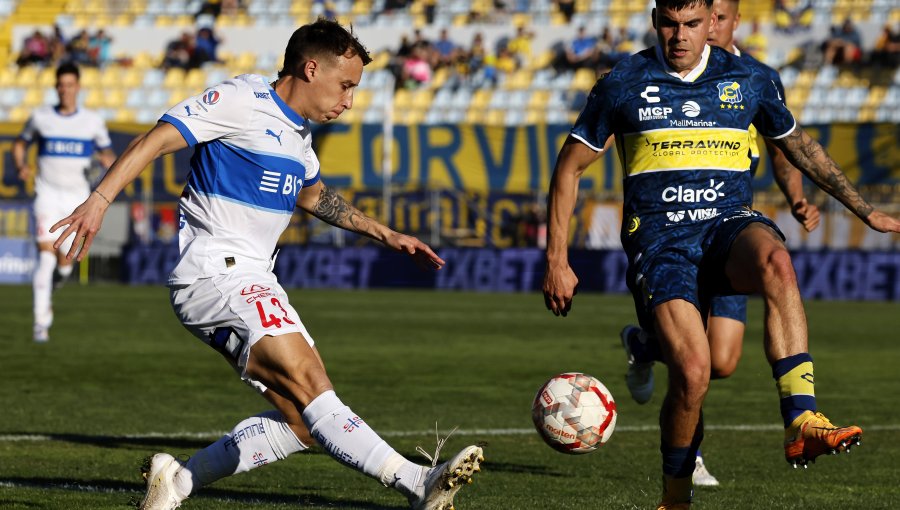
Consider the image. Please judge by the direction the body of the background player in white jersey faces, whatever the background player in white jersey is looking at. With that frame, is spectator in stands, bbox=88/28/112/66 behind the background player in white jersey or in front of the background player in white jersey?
behind

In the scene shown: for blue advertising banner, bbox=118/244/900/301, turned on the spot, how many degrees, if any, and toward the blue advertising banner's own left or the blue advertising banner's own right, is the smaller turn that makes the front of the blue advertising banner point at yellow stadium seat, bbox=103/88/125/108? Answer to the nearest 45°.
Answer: approximately 135° to the blue advertising banner's own right

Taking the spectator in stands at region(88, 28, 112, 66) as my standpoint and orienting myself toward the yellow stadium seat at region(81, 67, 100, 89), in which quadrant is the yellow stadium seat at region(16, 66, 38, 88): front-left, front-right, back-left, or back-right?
front-right

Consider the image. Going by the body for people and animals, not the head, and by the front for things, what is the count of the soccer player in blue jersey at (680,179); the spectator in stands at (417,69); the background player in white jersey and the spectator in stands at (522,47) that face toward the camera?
4

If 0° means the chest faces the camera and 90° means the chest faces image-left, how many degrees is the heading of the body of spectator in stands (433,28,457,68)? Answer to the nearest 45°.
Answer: approximately 0°

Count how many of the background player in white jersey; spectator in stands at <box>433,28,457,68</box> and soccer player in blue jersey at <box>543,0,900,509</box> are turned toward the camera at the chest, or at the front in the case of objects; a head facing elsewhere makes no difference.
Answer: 3

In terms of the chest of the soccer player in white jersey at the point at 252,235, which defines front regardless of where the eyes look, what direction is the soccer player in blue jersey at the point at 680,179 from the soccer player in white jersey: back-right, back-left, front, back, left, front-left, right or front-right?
front-left

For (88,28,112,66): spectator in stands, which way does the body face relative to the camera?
toward the camera

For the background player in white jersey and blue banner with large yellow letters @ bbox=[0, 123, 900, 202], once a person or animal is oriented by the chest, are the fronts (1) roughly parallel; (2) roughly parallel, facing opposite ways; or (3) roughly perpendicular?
roughly parallel

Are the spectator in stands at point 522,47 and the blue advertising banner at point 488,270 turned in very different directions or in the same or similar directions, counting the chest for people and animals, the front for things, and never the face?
same or similar directions

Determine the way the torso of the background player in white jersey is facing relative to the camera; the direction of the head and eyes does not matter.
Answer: toward the camera

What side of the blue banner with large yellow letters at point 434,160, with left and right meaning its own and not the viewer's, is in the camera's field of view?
front

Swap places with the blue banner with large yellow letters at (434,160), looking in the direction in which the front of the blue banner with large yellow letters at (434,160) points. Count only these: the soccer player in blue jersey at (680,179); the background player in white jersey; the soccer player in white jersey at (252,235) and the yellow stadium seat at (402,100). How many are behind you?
1

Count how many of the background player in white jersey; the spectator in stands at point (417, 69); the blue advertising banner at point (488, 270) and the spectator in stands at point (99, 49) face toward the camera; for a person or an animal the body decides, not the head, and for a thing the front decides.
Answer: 4

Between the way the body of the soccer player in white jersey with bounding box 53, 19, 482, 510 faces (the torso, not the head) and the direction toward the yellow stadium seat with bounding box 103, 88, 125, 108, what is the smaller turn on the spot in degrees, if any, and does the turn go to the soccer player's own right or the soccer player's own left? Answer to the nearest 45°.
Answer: approximately 135° to the soccer player's own left
